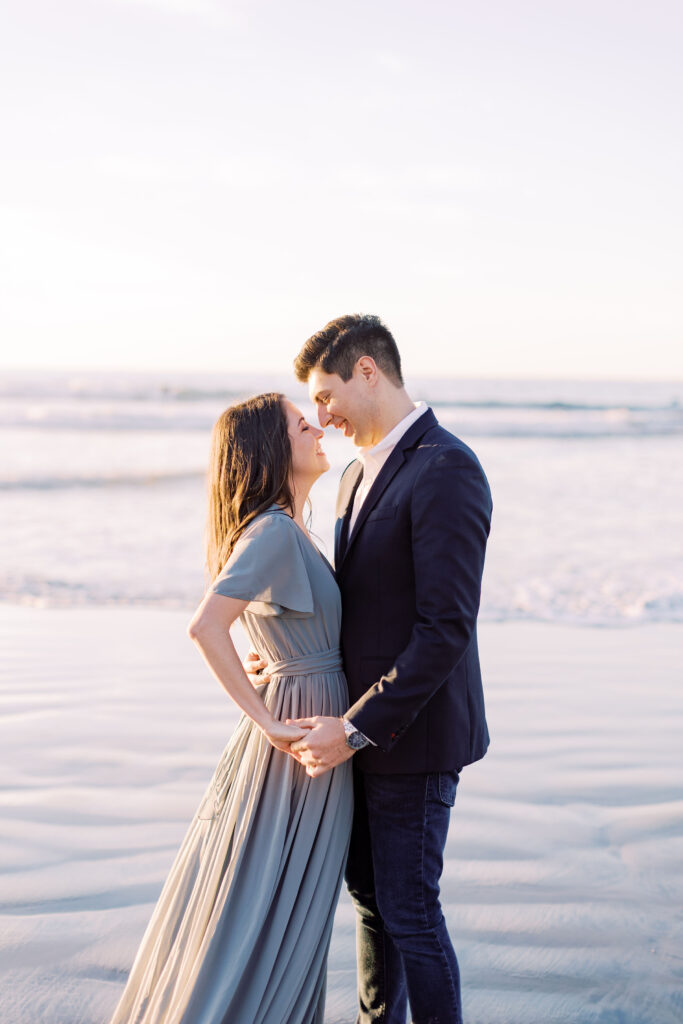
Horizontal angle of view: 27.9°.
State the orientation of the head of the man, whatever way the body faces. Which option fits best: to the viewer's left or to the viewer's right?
to the viewer's left

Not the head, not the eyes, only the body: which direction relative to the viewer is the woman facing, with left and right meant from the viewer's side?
facing to the right of the viewer

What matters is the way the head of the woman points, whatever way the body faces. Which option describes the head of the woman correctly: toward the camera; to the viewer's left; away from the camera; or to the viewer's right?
to the viewer's right

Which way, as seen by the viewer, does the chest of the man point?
to the viewer's left

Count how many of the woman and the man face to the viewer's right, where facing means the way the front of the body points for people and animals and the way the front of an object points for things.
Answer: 1

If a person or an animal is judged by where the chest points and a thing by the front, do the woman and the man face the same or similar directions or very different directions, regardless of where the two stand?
very different directions
